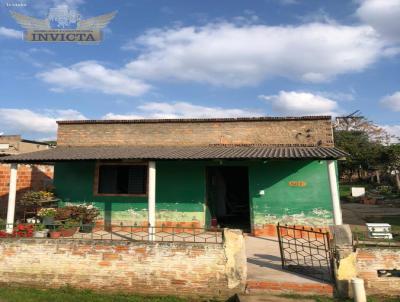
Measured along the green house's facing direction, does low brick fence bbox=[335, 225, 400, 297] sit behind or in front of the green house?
in front

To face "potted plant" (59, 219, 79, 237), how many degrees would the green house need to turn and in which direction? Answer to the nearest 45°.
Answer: approximately 90° to its right

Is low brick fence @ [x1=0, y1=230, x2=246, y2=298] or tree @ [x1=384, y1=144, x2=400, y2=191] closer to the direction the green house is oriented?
the low brick fence

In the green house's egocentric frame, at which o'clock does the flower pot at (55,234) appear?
The flower pot is roughly at 2 o'clock from the green house.

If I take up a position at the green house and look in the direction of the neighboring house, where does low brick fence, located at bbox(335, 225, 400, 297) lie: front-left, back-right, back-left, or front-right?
back-left

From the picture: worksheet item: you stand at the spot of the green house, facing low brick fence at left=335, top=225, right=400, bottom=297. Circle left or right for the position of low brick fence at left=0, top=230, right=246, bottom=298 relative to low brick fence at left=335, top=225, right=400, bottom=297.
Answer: right

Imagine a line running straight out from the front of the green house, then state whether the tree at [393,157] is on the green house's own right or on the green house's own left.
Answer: on the green house's own left

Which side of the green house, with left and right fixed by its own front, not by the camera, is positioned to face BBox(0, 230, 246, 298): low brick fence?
front

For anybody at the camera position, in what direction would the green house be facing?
facing the viewer

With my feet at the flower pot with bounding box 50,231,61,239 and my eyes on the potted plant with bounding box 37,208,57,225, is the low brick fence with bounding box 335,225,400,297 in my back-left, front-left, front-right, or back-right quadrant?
back-right
